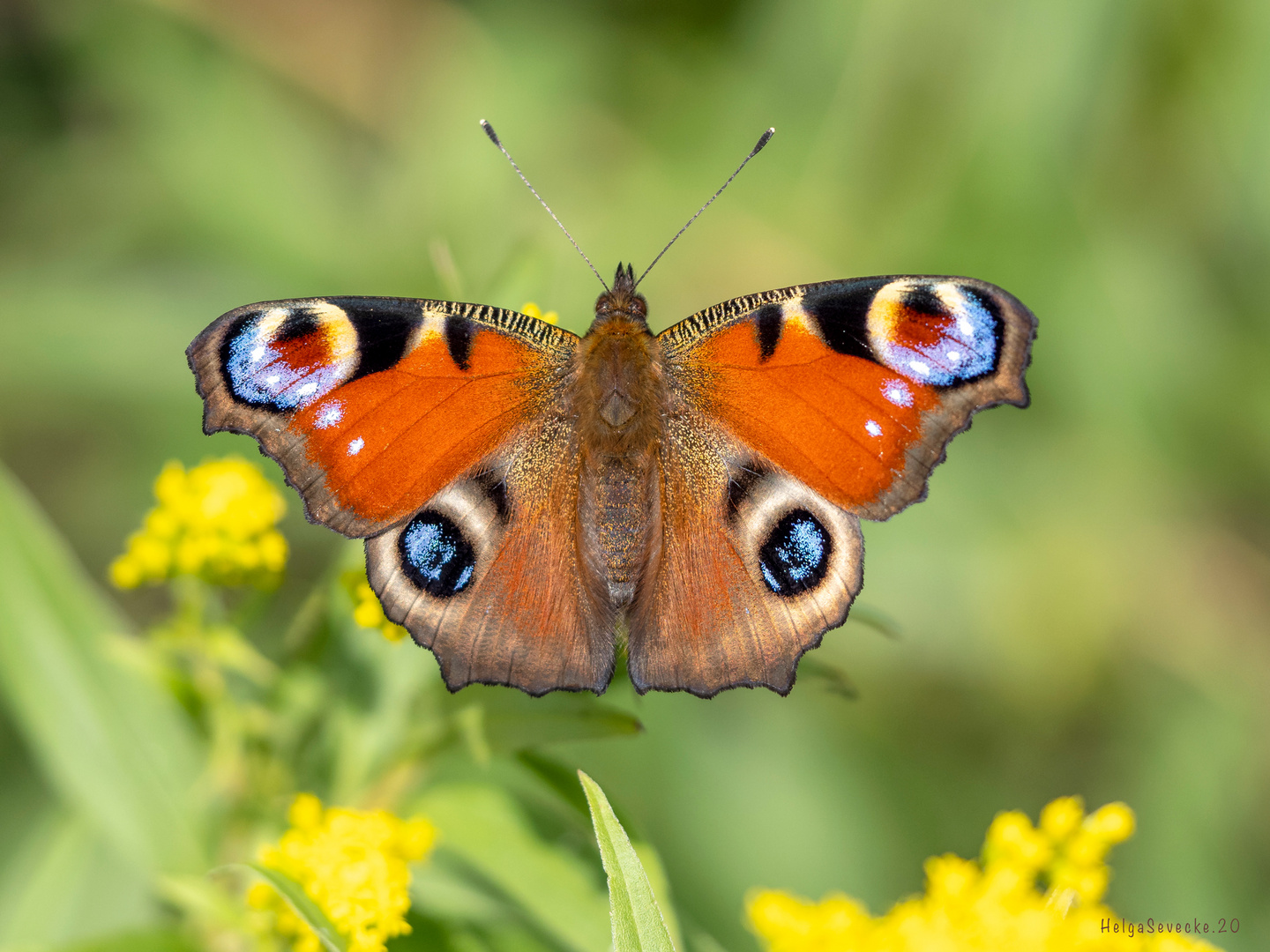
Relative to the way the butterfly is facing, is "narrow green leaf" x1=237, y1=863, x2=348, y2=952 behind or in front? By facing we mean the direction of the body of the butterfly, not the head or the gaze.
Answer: behind

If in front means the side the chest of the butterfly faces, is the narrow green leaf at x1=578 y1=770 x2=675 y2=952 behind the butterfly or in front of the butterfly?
behind

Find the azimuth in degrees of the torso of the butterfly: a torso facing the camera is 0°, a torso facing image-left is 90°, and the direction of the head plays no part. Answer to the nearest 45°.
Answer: approximately 180°

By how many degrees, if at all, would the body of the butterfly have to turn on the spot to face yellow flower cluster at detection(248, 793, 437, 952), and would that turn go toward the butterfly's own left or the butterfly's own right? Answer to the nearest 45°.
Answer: approximately 180°
